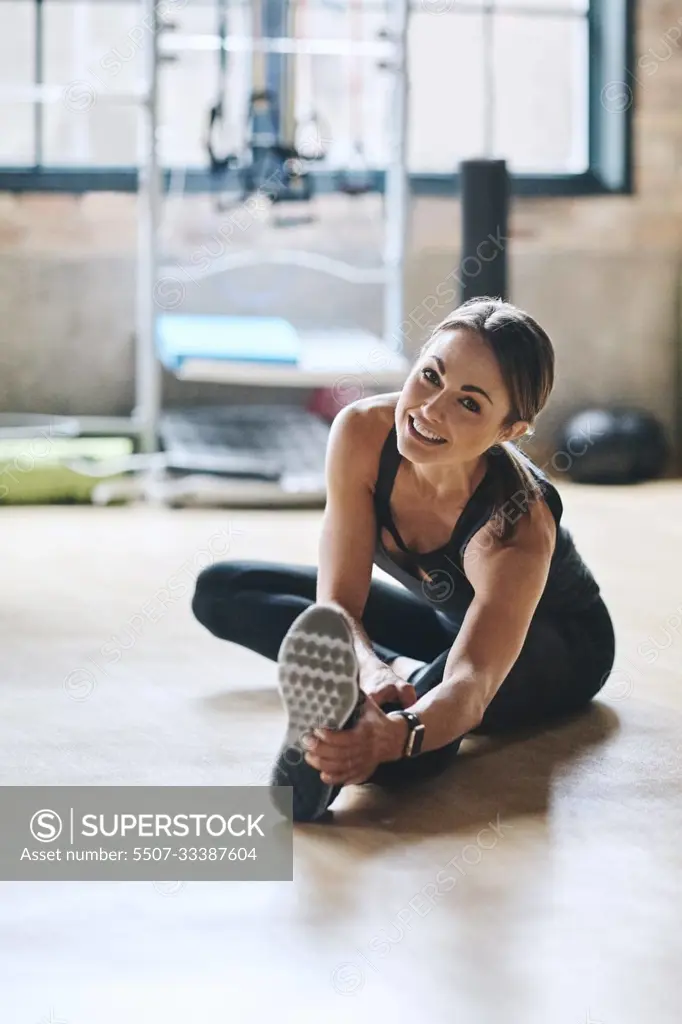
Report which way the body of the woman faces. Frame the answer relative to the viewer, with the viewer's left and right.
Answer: facing the viewer and to the left of the viewer

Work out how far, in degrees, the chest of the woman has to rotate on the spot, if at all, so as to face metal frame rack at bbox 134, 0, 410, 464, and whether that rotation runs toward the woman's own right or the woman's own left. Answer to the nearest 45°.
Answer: approximately 135° to the woman's own right

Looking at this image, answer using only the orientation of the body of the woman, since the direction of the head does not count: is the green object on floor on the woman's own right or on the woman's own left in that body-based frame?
on the woman's own right

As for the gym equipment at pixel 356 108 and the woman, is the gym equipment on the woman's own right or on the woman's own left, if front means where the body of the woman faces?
on the woman's own right

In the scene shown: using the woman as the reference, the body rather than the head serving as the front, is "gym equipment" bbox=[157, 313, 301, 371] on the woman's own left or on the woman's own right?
on the woman's own right

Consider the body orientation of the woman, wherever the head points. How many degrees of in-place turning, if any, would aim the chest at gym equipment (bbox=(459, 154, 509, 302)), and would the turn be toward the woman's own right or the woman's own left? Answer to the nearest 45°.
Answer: approximately 135° to the woman's own right

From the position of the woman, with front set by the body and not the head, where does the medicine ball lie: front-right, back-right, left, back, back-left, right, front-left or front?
back-right
